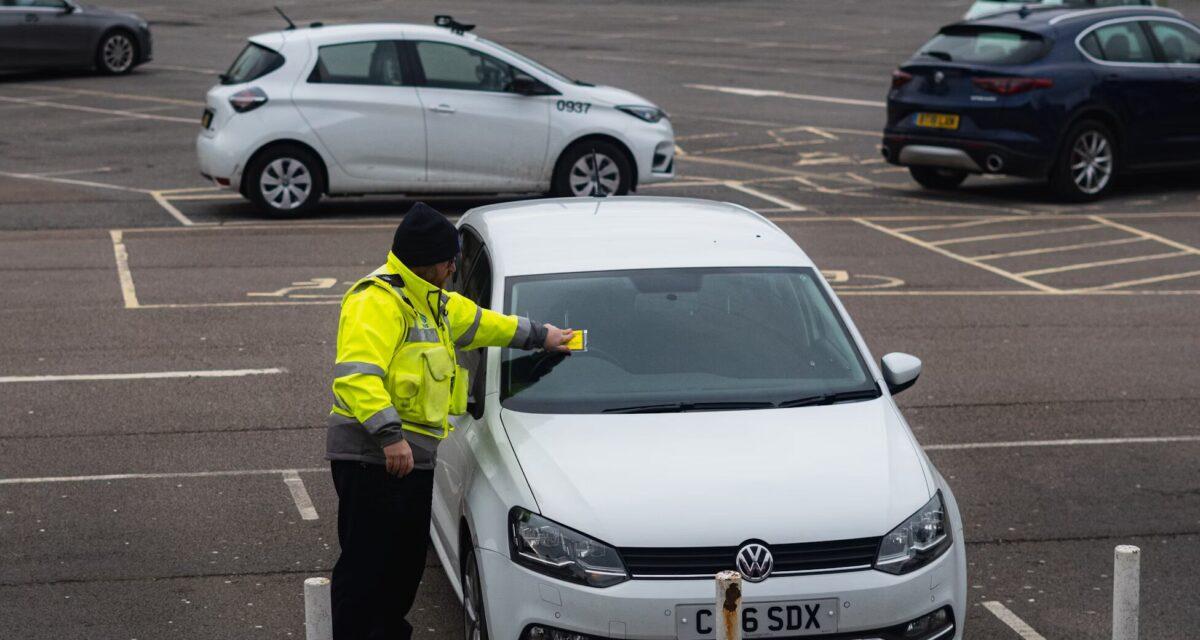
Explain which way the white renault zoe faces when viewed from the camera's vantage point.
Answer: facing to the right of the viewer

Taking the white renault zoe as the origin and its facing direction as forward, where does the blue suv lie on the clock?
The blue suv is roughly at 12 o'clock from the white renault zoe.

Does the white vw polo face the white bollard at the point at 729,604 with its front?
yes

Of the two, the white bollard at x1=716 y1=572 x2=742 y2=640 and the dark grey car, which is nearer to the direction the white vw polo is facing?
the white bollard

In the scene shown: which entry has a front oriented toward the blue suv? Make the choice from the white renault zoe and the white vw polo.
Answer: the white renault zoe

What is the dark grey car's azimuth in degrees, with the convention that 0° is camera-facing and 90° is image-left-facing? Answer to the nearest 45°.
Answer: approximately 270°

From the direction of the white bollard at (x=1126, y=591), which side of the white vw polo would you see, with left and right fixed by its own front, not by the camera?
front

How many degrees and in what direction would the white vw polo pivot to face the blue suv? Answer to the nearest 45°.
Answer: approximately 180°

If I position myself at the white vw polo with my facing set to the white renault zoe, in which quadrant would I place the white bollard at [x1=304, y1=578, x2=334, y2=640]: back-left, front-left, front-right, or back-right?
back-left

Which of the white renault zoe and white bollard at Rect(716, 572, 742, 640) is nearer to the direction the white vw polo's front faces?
the white bollard

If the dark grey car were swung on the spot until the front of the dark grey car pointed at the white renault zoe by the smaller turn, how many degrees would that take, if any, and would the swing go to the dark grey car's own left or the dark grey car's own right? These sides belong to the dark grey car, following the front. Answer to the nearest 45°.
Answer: approximately 90° to the dark grey car's own right

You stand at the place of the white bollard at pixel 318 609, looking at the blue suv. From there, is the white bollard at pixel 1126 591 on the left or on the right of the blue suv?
right

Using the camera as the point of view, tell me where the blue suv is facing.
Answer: facing away from the viewer and to the right of the viewer

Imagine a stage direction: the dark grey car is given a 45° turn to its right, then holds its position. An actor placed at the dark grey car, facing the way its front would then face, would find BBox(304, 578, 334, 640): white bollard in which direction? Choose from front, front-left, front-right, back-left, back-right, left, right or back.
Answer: front-right
